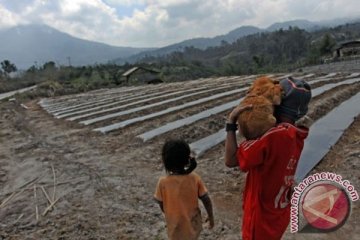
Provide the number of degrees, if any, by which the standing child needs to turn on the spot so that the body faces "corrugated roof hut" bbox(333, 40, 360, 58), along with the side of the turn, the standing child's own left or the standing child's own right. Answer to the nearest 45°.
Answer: approximately 45° to the standing child's own right

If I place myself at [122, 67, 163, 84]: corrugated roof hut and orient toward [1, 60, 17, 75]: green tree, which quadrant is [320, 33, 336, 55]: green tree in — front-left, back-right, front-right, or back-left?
back-right

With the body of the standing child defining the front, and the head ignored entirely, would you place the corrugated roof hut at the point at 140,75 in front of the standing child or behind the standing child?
in front

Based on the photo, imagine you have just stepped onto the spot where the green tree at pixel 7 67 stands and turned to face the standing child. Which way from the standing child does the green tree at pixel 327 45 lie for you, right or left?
left

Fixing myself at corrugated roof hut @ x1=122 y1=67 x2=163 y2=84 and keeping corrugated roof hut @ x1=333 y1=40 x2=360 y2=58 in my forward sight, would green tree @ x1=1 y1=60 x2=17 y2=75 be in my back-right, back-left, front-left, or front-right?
back-left

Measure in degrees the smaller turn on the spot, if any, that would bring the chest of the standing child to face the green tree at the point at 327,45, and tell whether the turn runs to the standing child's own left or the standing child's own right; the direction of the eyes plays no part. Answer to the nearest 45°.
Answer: approximately 45° to the standing child's own right

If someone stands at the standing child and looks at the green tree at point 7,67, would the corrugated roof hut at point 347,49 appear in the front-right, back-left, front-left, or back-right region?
front-right

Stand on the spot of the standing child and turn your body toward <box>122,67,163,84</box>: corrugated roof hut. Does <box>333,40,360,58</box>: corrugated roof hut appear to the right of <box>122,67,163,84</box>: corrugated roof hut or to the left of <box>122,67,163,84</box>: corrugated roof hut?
right

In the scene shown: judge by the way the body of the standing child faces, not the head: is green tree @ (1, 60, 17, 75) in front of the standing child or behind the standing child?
in front

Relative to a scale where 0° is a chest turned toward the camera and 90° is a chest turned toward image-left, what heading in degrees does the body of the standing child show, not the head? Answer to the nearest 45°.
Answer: approximately 180°
